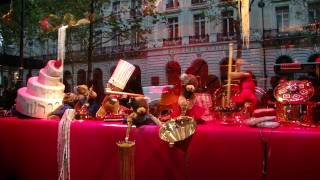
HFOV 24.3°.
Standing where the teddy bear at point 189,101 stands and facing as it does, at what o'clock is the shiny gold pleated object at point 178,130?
The shiny gold pleated object is roughly at 12 o'clock from the teddy bear.

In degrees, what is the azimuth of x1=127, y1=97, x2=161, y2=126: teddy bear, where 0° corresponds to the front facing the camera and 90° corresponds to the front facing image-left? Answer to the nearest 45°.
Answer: approximately 0°

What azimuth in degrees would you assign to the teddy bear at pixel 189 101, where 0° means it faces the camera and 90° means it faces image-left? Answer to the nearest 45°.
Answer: approximately 0°

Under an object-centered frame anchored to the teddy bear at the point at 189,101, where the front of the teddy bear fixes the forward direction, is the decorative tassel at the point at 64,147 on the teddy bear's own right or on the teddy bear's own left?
on the teddy bear's own right

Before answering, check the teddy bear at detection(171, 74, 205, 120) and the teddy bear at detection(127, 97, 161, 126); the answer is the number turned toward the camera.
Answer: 2
